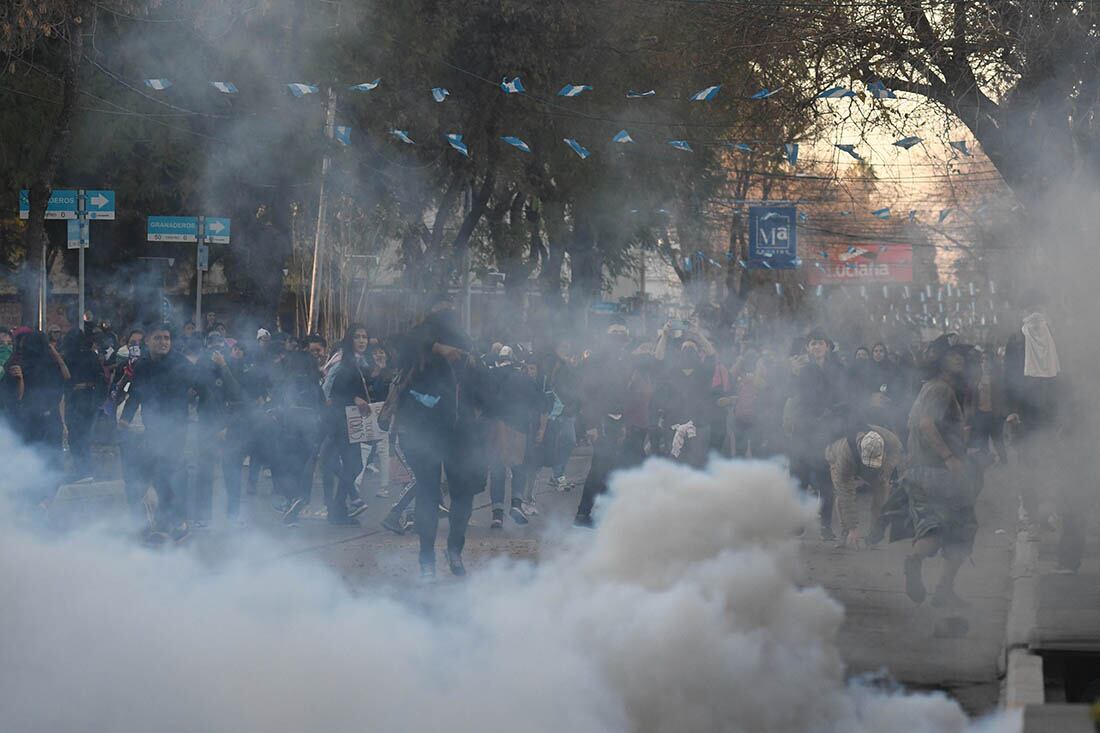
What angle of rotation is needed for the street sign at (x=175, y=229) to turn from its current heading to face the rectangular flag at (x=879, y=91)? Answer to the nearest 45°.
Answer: approximately 45° to its left

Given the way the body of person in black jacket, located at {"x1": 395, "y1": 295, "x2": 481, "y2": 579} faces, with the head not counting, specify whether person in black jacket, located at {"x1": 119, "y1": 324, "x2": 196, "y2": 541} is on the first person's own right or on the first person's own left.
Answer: on the first person's own right

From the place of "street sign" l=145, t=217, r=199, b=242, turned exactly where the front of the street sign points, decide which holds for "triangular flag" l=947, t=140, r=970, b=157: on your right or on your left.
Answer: on your left

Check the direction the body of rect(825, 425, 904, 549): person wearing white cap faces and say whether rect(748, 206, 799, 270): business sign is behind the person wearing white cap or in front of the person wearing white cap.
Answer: behind

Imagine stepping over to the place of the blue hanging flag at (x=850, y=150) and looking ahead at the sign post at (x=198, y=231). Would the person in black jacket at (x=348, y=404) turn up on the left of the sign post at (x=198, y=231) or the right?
left

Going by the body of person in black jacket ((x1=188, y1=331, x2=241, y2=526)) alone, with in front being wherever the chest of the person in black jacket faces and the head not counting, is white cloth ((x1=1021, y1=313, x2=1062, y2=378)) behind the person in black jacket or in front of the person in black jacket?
in front

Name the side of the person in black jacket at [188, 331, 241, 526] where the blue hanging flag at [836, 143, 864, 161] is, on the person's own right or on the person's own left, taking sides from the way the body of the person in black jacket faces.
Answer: on the person's own left

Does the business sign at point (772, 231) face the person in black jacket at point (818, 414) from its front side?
yes
